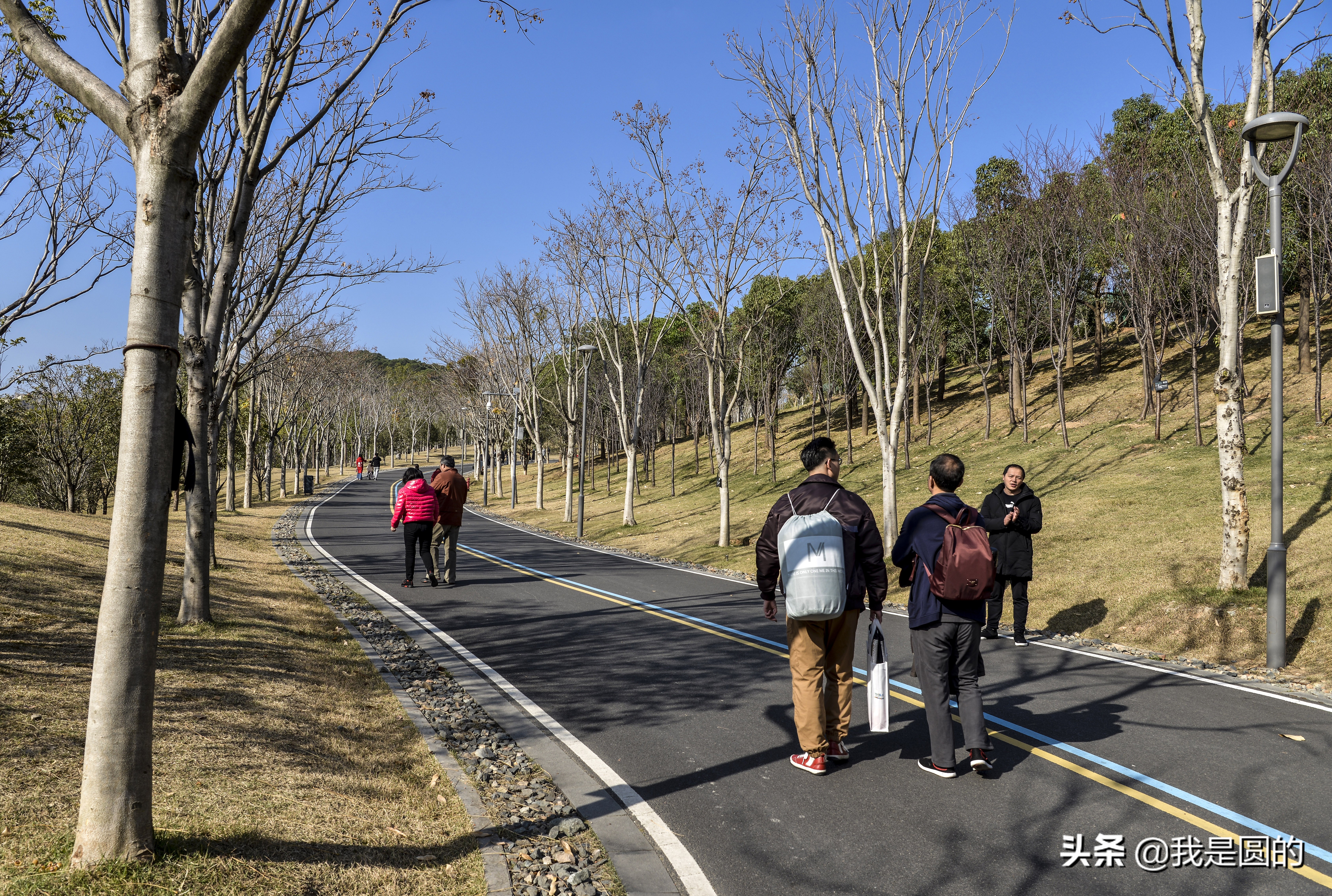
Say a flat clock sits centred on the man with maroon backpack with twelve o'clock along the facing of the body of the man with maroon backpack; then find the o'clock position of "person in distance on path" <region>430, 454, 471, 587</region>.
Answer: The person in distance on path is roughly at 12 o'clock from the man with maroon backpack.

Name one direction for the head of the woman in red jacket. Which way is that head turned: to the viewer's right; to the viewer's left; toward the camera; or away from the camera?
away from the camera

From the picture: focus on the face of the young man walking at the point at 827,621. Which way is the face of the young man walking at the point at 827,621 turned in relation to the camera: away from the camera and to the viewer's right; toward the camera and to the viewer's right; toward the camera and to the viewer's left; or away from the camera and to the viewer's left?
away from the camera and to the viewer's right

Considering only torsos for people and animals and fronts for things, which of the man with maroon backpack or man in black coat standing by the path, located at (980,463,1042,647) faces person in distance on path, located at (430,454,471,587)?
the man with maroon backpack

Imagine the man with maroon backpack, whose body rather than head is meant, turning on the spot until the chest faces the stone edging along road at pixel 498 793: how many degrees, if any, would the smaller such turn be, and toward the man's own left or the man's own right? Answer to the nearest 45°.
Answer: approximately 45° to the man's own left

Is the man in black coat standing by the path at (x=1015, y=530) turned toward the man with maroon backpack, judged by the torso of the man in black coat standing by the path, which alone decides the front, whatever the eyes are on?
yes

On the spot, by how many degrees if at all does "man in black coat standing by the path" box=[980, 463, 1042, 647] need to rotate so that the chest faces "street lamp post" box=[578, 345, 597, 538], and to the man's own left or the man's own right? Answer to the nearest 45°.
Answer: approximately 135° to the man's own right

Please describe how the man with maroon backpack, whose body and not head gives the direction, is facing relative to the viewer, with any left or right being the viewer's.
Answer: facing away from the viewer and to the left of the viewer

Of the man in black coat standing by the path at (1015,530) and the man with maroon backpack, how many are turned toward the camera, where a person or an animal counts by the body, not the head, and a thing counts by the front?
1

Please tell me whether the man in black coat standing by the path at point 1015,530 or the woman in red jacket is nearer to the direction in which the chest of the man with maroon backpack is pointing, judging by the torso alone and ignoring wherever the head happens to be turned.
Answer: the woman in red jacket

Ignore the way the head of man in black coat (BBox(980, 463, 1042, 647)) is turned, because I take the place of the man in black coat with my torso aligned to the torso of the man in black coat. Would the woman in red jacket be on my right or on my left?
on my right

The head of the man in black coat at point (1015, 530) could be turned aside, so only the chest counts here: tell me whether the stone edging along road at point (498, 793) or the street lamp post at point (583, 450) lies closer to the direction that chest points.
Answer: the stone edging along road

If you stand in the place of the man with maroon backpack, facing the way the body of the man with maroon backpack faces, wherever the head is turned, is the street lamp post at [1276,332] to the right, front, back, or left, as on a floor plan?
right

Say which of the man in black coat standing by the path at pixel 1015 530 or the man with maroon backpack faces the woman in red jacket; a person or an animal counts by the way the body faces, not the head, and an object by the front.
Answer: the man with maroon backpack
